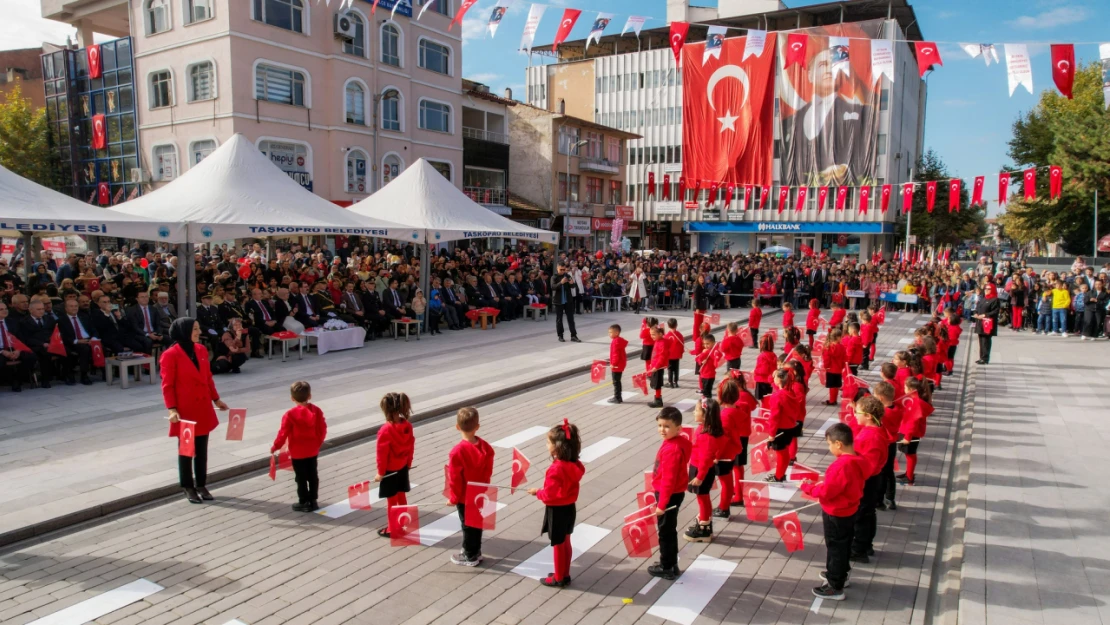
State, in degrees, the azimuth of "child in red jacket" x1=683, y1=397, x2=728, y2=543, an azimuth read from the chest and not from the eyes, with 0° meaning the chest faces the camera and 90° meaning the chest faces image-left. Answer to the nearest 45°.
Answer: approximately 90°

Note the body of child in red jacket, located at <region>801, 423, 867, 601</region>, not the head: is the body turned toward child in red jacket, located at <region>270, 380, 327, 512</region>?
yes

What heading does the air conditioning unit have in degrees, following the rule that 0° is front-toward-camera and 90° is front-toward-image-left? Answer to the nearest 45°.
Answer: approximately 315°

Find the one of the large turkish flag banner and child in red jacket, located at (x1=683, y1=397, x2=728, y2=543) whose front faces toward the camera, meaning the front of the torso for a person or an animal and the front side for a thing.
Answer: the large turkish flag banner

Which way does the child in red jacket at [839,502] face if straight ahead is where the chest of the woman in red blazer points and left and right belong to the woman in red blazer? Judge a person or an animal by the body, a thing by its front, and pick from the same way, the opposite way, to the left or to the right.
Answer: the opposite way

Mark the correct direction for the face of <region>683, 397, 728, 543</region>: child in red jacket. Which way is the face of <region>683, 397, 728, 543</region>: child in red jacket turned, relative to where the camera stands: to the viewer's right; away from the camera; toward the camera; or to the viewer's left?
to the viewer's left

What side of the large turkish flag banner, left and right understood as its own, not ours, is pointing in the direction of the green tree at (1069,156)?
left

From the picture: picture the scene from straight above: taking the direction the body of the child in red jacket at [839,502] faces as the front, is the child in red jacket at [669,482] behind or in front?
in front

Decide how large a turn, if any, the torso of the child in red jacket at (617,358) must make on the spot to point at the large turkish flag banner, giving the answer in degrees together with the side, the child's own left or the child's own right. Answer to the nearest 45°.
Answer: approximately 90° to the child's own right

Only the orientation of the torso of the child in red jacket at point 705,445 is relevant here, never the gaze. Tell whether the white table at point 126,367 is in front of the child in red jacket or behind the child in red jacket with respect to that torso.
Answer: in front

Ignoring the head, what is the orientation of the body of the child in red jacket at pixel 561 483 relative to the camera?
to the viewer's left

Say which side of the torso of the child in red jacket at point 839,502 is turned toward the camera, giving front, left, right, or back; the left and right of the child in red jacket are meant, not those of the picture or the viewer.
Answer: left

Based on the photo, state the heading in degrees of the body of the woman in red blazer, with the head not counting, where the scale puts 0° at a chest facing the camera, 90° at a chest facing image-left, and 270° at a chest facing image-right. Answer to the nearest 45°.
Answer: approximately 315°

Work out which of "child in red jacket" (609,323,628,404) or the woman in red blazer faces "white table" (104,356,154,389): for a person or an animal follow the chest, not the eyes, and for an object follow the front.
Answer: the child in red jacket

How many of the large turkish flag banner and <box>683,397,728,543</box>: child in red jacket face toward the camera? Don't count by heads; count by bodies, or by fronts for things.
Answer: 1

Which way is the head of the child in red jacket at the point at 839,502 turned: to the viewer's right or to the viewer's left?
to the viewer's left
